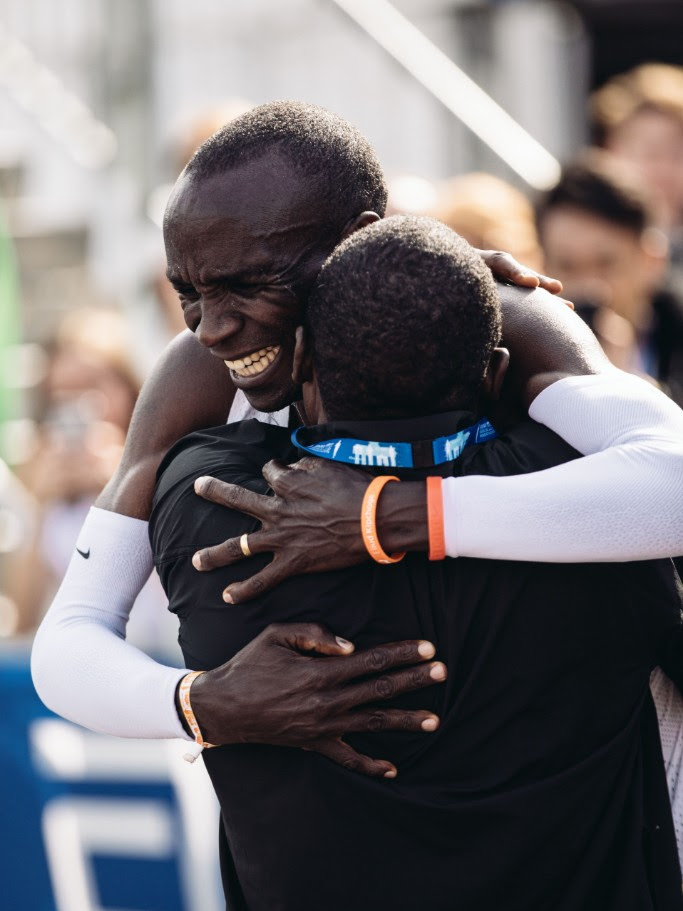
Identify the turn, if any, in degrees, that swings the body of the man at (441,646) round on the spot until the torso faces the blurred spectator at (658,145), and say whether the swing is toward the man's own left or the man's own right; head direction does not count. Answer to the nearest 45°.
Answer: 0° — they already face them

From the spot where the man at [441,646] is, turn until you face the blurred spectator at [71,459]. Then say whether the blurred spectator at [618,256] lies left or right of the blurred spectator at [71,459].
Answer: right

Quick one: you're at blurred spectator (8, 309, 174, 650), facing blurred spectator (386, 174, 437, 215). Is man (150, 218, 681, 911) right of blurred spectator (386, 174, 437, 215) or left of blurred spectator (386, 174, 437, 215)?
right

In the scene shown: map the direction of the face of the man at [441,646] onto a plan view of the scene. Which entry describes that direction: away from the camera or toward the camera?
away from the camera

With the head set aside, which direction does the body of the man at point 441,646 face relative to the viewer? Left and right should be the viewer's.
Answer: facing away from the viewer

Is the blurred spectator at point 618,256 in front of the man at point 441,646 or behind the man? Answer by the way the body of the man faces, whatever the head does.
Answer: in front

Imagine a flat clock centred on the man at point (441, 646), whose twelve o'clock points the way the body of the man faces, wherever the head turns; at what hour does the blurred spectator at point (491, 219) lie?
The blurred spectator is roughly at 12 o'clock from the man.

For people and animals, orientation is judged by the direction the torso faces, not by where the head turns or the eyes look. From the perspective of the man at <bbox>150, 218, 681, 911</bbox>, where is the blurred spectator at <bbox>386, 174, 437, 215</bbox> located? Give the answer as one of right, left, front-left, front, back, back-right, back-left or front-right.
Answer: front

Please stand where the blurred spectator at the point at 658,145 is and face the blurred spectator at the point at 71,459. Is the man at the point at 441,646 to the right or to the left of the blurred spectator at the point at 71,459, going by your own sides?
left

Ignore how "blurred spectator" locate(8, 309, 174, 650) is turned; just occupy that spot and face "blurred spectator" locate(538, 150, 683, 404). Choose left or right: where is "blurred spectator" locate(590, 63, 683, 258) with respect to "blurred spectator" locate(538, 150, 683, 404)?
left
